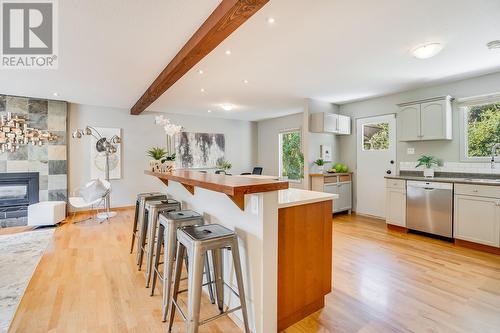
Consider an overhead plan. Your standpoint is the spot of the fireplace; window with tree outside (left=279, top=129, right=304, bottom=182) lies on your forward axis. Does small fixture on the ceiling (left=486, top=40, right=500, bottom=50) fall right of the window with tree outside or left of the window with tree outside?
right

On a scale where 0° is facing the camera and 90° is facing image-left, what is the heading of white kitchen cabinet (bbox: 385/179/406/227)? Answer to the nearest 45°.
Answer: approximately 45°

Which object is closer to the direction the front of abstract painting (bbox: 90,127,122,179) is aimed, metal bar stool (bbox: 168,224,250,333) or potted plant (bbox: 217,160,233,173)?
the metal bar stool

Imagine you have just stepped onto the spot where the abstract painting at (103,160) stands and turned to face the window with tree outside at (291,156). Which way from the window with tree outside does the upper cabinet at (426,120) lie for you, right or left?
right

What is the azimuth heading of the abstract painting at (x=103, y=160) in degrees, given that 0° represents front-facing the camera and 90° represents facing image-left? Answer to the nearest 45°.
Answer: approximately 0°

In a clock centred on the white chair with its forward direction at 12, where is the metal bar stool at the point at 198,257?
The metal bar stool is roughly at 10 o'clock from the white chair.
